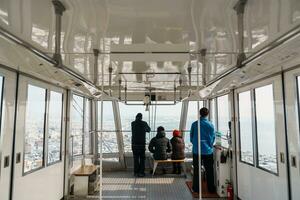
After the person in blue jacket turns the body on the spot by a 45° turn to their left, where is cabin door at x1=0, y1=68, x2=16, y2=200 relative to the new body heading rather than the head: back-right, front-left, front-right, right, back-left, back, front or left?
left

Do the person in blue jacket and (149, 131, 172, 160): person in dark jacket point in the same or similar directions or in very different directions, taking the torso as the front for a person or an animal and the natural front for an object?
same or similar directions

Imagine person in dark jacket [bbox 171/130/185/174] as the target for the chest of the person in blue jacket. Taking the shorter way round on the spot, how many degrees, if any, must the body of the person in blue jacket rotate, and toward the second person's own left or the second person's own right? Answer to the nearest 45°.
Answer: approximately 45° to the second person's own left

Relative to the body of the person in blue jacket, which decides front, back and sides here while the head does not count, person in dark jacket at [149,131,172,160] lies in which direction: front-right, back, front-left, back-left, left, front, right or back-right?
front-left

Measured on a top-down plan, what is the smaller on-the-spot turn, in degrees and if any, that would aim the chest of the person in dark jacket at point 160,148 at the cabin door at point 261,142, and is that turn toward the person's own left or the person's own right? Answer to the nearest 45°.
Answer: approximately 135° to the person's own right

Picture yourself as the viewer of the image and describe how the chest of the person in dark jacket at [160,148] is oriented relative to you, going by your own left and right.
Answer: facing away from the viewer

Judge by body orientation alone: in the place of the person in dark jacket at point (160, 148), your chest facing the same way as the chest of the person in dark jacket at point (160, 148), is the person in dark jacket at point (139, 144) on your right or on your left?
on your left

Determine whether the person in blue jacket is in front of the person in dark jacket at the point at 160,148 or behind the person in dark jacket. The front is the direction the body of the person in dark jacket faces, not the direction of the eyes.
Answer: behind

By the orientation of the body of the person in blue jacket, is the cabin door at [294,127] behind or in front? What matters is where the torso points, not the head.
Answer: behind

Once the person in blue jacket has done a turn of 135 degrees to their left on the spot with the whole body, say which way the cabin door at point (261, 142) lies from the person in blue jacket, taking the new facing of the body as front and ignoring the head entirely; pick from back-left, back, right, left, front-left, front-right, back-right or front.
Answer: left

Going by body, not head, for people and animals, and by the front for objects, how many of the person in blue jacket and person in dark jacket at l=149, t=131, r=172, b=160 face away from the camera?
2
